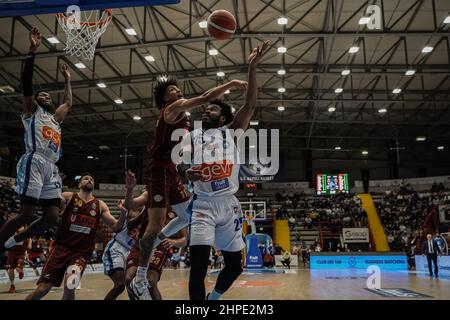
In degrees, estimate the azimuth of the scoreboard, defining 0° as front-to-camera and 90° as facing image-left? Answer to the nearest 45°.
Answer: approximately 0°

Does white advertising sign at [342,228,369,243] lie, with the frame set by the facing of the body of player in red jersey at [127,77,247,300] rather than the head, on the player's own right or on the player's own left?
on the player's own left

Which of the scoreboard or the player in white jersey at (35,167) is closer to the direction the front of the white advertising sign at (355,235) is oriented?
the player in white jersey

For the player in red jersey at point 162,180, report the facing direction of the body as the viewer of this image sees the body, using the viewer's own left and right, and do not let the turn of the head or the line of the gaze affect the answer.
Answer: facing to the right of the viewer

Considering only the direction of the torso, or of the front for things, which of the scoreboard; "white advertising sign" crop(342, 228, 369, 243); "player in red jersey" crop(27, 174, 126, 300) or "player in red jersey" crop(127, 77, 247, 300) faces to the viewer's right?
"player in red jersey" crop(127, 77, 247, 300)

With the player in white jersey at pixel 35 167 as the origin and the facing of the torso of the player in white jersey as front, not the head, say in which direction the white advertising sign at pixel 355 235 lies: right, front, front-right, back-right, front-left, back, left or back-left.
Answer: left

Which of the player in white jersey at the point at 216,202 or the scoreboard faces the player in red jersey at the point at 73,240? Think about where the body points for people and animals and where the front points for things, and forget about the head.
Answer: the scoreboard

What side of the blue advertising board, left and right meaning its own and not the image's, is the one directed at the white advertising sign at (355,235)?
back

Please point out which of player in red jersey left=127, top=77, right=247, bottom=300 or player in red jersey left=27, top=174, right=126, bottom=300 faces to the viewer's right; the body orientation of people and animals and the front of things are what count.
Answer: player in red jersey left=127, top=77, right=247, bottom=300

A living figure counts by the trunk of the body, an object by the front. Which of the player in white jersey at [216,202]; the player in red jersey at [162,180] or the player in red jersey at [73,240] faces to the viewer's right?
the player in red jersey at [162,180]

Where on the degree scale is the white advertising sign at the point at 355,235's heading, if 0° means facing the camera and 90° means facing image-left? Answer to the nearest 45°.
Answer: approximately 0°

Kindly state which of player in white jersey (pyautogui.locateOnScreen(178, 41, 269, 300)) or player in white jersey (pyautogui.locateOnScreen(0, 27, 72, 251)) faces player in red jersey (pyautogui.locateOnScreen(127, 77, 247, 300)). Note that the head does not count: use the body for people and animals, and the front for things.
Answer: player in white jersey (pyautogui.locateOnScreen(0, 27, 72, 251))

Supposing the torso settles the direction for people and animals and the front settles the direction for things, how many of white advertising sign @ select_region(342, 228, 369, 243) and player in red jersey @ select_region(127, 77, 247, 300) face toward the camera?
1
